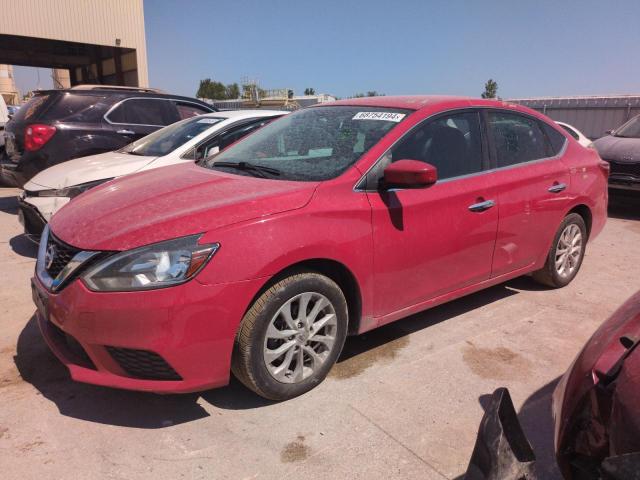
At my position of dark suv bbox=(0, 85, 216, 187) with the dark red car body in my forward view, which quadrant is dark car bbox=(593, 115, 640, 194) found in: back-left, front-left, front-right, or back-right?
front-left

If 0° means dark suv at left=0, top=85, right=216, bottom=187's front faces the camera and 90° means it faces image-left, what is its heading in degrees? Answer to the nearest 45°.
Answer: approximately 225°

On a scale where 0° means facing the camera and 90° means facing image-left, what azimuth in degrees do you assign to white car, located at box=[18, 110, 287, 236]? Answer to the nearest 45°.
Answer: approximately 45°

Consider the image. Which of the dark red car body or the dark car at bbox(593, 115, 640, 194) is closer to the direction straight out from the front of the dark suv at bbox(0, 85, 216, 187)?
the dark car

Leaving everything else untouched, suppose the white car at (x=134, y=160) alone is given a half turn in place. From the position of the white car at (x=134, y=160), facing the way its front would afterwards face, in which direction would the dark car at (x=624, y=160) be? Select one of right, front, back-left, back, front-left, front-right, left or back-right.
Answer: front-right

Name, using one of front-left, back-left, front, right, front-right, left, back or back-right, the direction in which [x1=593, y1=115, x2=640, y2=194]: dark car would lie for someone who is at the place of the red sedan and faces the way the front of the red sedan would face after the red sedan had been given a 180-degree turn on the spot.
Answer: front

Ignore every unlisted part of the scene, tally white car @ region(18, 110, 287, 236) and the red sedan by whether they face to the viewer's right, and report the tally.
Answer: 0

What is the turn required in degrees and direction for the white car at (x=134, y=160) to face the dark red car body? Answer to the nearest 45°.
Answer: approximately 45° to its left

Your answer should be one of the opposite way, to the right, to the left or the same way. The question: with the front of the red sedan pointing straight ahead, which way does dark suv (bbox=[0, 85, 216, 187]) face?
the opposite way

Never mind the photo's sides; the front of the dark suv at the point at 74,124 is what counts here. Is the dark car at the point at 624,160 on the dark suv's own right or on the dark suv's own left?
on the dark suv's own right

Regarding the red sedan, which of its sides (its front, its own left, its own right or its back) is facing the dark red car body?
left
